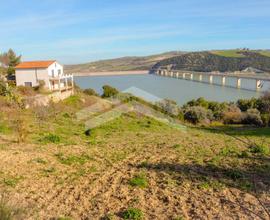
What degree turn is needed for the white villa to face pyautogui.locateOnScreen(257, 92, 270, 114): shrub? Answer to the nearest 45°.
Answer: approximately 45° to its left

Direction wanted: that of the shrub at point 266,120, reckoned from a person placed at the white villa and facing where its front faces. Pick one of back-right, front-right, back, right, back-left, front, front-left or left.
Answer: front

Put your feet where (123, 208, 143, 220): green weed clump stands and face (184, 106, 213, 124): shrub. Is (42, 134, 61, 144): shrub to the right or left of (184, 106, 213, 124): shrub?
left

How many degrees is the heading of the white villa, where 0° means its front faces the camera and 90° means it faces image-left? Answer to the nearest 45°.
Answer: approximately 315°

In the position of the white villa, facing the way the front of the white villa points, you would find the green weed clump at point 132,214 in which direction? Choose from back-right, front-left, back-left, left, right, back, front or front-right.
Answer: front-right

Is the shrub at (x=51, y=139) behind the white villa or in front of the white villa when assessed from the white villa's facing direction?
in front

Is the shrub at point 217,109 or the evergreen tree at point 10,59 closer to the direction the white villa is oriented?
the shrub

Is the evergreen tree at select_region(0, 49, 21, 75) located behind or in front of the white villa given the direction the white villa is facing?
behind

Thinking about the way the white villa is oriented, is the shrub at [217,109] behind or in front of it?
in front

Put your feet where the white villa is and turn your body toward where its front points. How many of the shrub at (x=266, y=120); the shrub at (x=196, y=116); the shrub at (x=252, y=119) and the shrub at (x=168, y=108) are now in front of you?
4

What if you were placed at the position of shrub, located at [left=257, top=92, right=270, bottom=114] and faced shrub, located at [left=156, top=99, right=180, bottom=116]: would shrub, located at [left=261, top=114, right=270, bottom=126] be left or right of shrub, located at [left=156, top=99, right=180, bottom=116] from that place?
left

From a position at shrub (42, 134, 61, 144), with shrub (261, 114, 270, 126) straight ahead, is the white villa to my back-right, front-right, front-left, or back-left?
front-left

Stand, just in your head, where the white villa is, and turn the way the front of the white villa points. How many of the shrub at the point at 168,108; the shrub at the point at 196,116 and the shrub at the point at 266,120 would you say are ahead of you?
3

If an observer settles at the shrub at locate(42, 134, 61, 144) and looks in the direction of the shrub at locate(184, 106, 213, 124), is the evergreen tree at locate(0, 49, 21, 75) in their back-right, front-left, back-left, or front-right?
front-left

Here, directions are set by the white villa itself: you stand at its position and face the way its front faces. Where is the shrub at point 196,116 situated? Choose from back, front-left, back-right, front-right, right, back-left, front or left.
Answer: front
